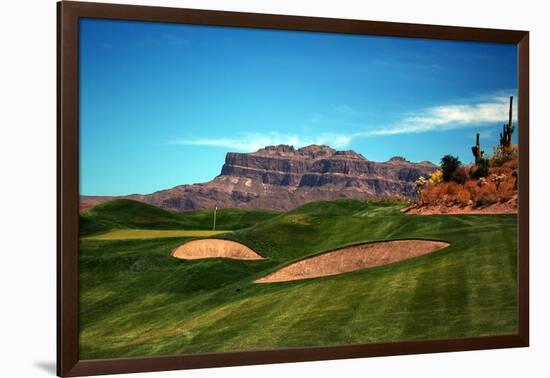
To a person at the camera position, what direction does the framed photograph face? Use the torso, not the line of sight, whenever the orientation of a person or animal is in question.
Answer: facing the viewer and to the right of the viewer
